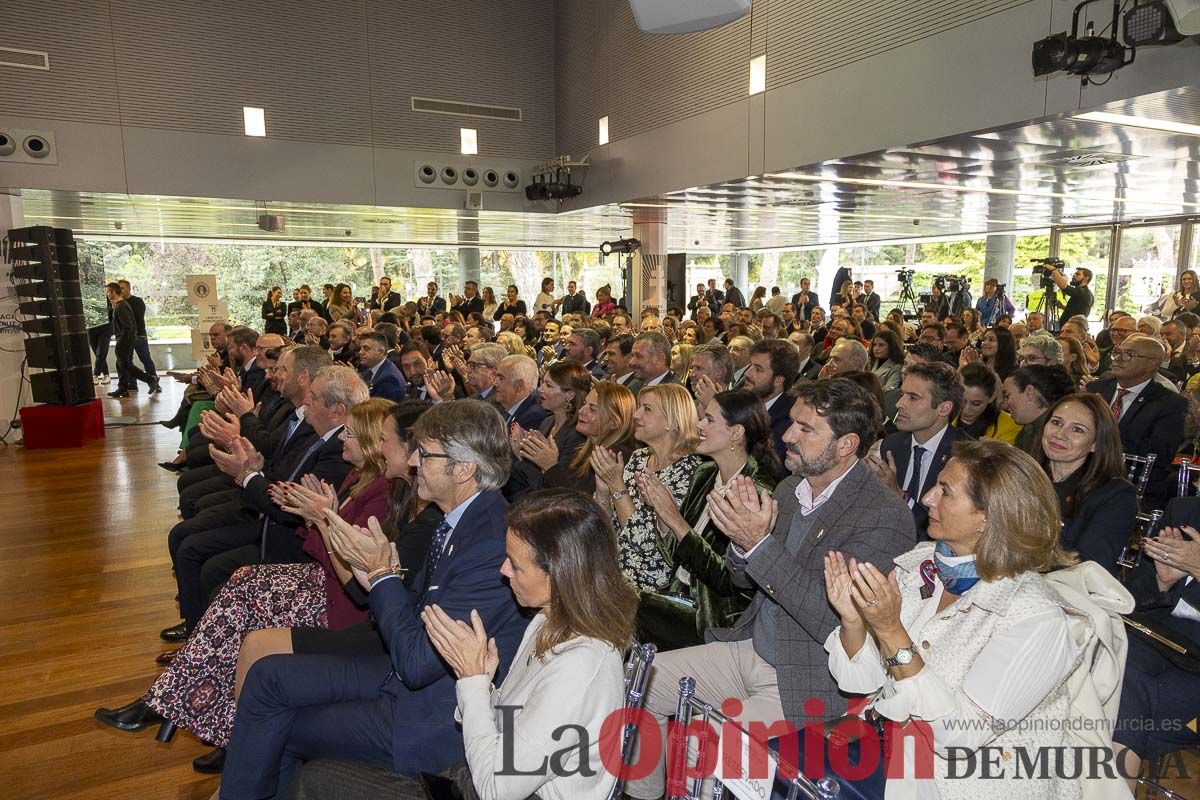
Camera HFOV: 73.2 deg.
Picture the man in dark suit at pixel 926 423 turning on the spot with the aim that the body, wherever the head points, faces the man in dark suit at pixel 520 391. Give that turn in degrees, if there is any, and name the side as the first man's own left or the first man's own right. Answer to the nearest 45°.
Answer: approximately 45° to the first man's own right

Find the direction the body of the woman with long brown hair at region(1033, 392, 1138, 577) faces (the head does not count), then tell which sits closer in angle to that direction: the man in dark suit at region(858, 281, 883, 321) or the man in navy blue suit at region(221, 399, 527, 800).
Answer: the man in navy blue suit

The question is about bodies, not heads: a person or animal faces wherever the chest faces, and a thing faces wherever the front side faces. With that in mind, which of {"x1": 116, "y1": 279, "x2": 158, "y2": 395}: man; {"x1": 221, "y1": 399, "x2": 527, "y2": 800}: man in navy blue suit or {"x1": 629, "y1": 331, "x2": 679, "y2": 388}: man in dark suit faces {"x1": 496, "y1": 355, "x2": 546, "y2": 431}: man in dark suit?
{"x1": 629, "y1": 331, "x2": 679, "y2": 388}: man in dark suit

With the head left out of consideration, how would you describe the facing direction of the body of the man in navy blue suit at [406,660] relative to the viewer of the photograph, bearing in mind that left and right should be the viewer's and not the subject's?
facing to the left of the viewer

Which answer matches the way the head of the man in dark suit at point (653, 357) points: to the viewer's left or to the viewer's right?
to the viewer's left

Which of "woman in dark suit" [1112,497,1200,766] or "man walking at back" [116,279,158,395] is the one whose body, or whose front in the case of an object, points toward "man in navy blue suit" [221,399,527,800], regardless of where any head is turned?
the woman in dark suit

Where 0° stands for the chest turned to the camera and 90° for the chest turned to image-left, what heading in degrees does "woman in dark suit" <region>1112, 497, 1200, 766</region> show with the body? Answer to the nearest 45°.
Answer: approximately 45°
